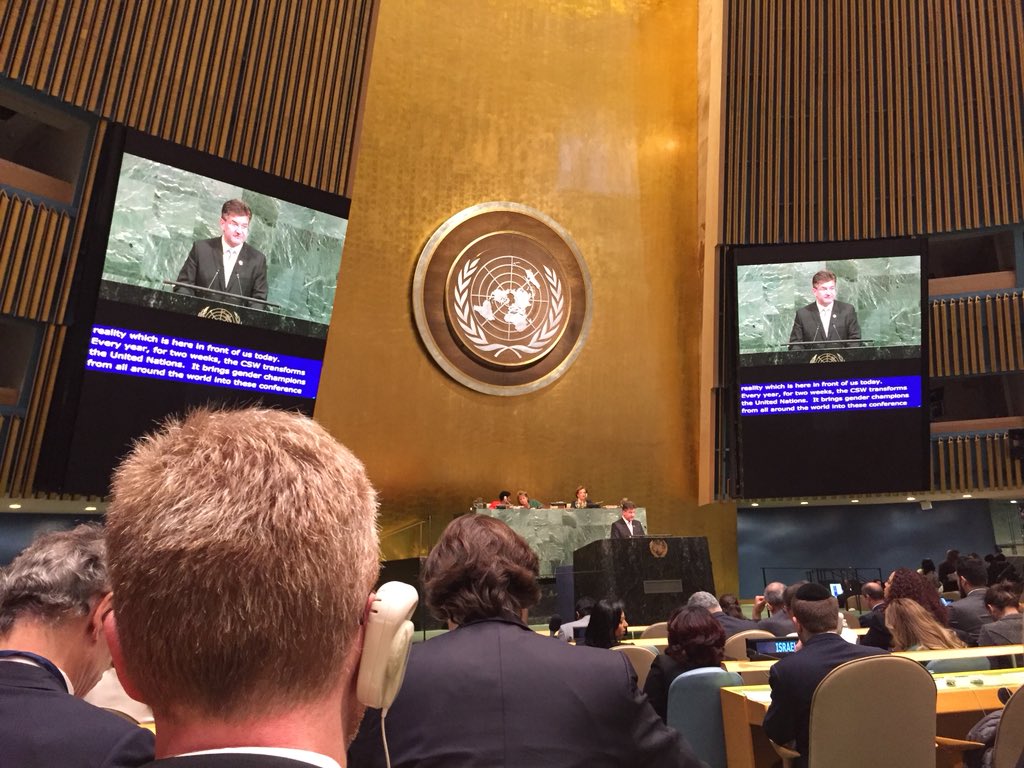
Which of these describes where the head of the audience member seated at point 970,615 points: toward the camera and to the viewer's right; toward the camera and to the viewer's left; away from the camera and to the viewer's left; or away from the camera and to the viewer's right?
away from the camera and to the viewer's left

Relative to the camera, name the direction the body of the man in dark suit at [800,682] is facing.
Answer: away from the camera

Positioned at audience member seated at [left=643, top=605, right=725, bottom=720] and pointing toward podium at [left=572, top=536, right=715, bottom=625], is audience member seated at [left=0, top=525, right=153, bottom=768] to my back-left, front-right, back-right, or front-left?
back-left

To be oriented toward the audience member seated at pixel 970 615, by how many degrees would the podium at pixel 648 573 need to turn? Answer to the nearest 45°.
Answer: approximately 45° to its left

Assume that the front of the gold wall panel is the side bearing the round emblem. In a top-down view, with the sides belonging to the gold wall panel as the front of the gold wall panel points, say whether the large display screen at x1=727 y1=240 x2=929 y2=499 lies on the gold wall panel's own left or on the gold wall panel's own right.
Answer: on the gold wall panel's own left

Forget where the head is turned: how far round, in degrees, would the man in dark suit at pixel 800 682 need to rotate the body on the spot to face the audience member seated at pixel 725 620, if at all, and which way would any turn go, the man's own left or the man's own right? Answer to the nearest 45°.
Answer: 0° — they already face them

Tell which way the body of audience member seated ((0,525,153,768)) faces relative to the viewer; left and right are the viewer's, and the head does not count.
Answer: facing away from the viewer and to the right of the viewer

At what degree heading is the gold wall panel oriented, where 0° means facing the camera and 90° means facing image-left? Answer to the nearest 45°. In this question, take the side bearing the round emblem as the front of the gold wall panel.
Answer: approximately 0°

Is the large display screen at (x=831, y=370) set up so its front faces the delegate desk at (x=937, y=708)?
yes

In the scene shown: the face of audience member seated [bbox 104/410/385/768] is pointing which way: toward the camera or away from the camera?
away from the camera

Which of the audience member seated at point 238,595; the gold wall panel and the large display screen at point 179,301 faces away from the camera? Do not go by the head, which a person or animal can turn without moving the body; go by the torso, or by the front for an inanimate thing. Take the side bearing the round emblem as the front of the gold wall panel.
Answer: the audience member seated

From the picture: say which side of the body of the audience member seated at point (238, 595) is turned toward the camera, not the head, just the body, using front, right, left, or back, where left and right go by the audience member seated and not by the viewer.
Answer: back
